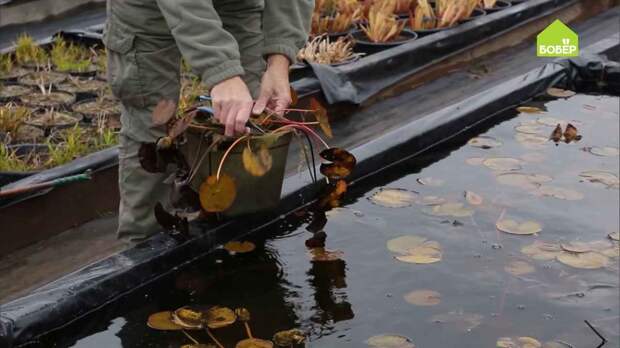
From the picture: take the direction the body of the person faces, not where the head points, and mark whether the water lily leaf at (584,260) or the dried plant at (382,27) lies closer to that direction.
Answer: the water lily leaf

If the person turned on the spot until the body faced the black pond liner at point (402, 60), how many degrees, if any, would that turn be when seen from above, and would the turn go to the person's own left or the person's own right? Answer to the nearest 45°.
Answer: approximately 90° to the person's own left

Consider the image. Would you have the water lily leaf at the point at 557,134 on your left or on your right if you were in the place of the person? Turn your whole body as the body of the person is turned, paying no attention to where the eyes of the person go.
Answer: on your left

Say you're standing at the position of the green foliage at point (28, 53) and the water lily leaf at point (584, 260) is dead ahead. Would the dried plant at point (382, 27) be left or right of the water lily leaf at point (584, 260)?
left

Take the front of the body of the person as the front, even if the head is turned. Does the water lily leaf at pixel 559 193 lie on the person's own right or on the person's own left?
on the person's own left

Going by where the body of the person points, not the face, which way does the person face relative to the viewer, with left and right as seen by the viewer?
facing the viewer and to the right of the viewer

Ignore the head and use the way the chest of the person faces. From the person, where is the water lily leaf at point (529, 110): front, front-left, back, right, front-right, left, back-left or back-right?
left

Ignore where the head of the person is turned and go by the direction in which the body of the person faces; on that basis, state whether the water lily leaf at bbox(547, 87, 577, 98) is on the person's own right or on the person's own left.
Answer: on the person's own left
